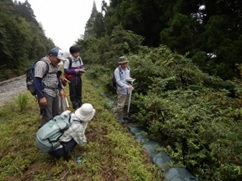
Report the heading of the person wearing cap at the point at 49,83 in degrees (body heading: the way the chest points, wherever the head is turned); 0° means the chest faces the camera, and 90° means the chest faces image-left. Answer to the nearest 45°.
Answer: approximately 315°

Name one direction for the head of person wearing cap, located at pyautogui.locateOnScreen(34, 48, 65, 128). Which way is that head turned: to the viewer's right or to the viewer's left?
to the viewer's right

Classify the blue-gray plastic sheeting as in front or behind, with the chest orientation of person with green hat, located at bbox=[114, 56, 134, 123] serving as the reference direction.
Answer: in front

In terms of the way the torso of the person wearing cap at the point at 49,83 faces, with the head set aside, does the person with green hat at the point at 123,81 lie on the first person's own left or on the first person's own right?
on the first person's own left

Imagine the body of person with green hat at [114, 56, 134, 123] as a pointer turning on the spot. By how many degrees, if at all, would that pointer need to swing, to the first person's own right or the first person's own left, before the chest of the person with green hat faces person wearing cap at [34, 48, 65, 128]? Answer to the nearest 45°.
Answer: approximately 90° to the first person's own right

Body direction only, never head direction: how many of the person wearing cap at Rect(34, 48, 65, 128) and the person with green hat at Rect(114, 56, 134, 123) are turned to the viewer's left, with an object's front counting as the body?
0
